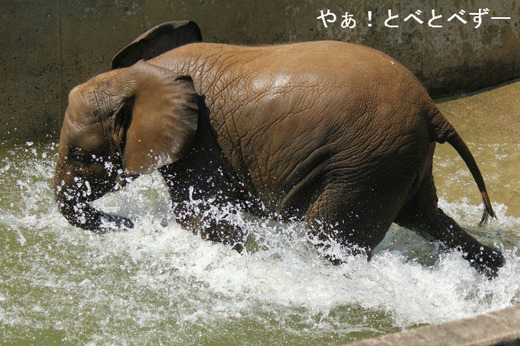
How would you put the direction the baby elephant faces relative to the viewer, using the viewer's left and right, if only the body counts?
facing to the left of the viewer
